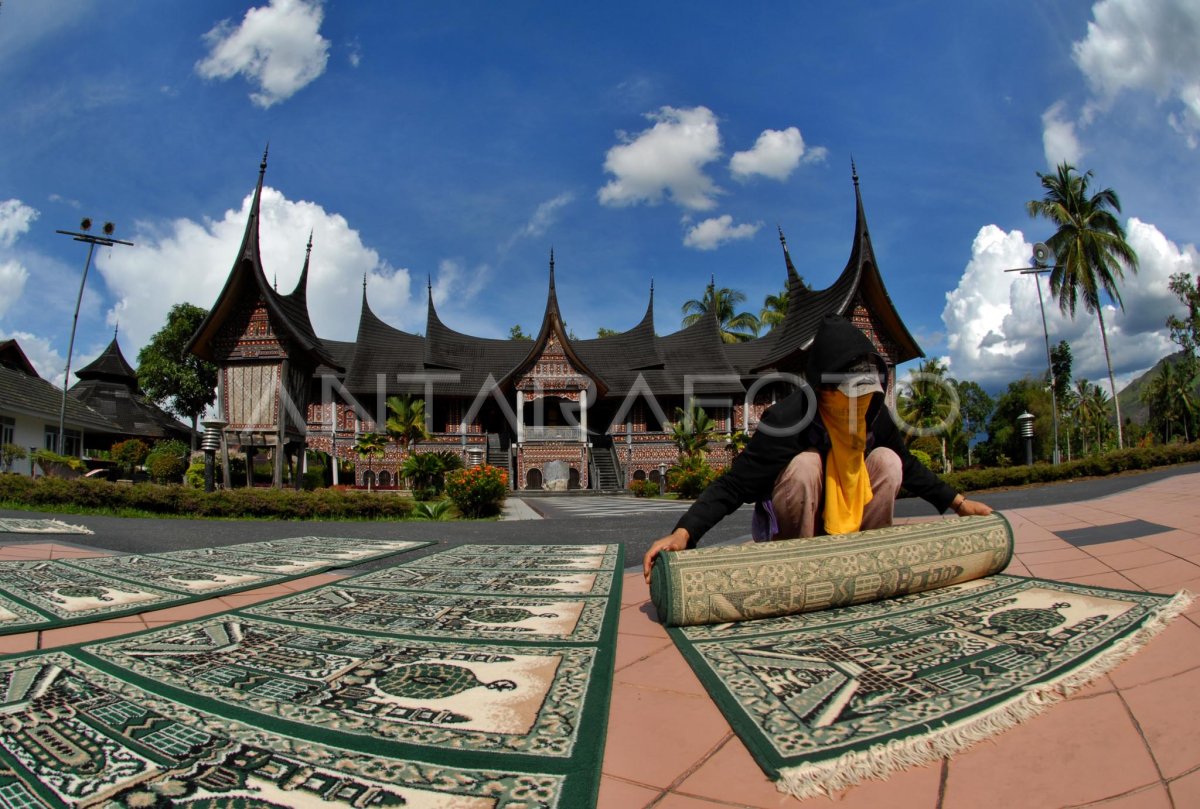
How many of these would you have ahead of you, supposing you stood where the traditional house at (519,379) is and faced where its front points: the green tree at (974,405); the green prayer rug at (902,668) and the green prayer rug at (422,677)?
2

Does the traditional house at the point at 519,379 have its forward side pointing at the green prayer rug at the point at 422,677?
yes

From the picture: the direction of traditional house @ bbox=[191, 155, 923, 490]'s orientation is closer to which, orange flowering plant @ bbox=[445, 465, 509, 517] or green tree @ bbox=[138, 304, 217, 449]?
the orange flowering plant

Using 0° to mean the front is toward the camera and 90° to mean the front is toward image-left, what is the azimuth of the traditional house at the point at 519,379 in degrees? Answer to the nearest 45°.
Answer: approximately 0°

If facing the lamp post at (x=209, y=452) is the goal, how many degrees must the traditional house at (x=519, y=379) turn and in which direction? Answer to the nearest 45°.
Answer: approximately 45° to its right

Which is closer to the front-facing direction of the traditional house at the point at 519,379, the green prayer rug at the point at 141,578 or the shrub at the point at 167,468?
the green prayer rug

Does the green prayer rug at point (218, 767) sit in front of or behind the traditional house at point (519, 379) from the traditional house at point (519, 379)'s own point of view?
in front

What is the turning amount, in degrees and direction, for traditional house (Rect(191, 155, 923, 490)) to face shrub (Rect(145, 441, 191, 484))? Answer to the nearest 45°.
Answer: approximately 90° to its right

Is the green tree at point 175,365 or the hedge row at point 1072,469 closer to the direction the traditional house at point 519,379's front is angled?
the hedge row

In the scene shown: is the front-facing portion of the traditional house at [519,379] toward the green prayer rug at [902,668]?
yes

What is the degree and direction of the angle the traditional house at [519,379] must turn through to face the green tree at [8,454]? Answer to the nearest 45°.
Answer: approximately 90° to its right

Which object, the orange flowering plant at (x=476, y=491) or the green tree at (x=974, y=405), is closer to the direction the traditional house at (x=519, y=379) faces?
the orange flowering plant

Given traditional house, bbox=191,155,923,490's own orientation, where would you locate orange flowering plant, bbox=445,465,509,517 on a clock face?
The orange flowering plant is roughly at 12 o'clock from the traditional house.

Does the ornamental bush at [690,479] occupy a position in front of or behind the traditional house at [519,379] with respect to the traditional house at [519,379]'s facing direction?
in front

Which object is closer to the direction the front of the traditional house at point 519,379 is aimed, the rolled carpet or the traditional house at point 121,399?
the rolled carpet
